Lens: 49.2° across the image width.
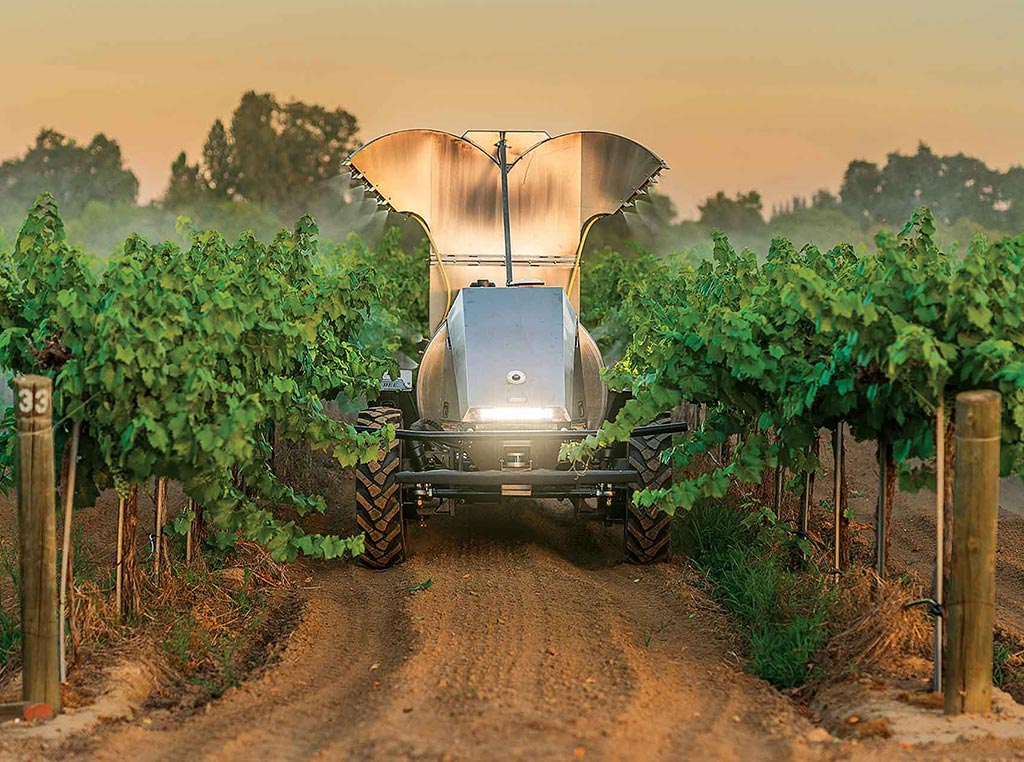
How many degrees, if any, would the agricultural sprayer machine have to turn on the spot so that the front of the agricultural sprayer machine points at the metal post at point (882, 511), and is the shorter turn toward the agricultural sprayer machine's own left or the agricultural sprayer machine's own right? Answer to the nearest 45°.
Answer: approximately 45° to the agricultural sprayer machine's own left

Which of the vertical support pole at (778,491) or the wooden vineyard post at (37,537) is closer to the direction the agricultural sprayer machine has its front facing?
the wooden vineyard post

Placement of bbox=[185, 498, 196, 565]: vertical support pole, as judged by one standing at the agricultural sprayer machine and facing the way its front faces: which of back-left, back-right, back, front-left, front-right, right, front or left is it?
front-right

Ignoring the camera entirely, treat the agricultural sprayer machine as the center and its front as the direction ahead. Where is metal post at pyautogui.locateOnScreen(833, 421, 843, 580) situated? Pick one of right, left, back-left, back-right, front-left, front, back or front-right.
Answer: front-left

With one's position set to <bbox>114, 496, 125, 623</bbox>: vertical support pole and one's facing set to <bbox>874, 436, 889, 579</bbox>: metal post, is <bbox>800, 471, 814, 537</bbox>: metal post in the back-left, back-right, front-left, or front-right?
front-left

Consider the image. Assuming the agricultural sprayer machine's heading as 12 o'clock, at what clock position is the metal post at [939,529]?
The metal post is roughly at 11 o'clock from the agricultural sprayer machine.

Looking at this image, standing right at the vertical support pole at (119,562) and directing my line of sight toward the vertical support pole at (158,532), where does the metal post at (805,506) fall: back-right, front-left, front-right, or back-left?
front-right

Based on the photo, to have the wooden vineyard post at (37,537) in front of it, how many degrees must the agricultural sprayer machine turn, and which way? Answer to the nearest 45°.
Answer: approximately 45° to its right

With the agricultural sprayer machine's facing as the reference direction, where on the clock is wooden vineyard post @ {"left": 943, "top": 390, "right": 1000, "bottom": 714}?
The wooden vineyard post is roughly at 11 o'clock from the agricultural sprayer machine.

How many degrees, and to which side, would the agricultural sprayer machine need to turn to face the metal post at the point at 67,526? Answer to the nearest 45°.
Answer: approximately 45° to its right

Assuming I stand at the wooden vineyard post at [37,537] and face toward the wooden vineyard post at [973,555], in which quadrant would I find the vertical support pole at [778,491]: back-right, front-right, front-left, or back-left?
front-left

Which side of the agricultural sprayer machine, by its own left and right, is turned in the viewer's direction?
front

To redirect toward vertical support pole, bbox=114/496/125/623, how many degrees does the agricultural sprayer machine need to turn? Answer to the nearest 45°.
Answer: approximately 45° to its right

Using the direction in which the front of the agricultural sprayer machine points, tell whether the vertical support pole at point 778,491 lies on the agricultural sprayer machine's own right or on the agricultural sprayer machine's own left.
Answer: on the agricultural sprayer machine's own left
